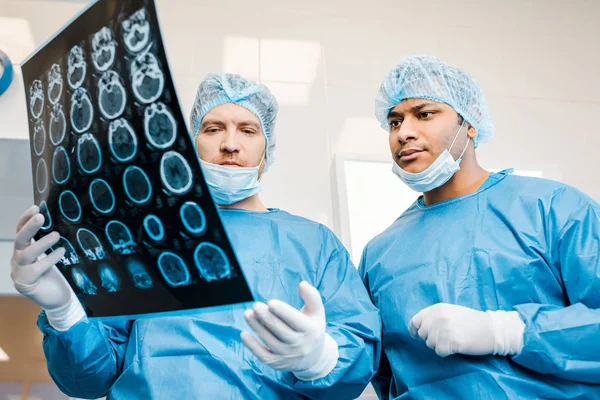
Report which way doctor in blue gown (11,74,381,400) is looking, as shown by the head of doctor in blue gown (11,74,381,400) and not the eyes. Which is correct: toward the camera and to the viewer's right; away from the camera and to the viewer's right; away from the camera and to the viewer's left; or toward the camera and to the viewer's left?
toward the camera and to the viewer's left

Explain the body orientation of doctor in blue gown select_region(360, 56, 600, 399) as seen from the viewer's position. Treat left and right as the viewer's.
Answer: facing the viewer and to the left of the viewer

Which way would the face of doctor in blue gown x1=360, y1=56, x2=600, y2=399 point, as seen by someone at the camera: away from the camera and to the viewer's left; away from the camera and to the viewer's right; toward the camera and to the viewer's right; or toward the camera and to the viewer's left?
toward the camera and to the viewer's left

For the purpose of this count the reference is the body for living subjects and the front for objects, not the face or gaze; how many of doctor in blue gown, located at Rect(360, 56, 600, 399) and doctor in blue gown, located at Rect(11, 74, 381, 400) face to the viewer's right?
0

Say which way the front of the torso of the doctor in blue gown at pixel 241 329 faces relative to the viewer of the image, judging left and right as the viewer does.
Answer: facing the viewer
